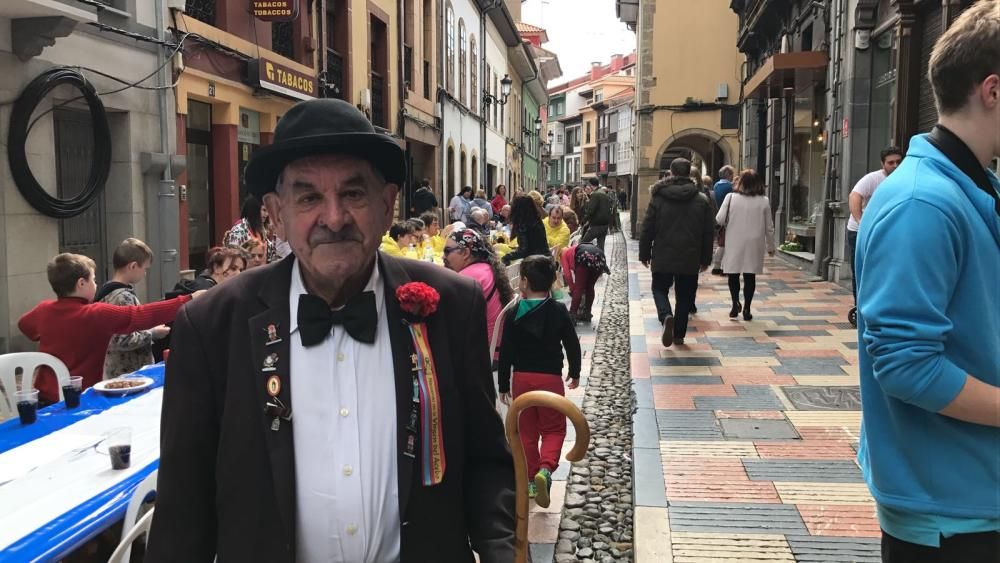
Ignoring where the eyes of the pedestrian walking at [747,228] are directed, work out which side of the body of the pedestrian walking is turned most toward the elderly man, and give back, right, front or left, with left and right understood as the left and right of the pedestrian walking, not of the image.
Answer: back

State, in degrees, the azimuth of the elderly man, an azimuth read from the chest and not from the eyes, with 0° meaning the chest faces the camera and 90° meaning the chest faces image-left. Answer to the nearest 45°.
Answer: approximately 0°

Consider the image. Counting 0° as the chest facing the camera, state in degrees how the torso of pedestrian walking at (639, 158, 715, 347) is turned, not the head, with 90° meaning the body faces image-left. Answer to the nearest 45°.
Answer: approximately 180°

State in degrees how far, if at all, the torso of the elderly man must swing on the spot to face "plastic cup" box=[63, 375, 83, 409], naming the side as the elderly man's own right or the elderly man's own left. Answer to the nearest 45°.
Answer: approximately 135° to the elderly man's own right

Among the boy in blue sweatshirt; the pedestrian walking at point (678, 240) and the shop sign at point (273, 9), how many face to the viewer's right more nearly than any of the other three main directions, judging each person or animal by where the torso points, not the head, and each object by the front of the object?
1

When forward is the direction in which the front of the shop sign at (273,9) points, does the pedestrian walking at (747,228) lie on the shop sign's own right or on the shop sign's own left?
on the shop sign's own left

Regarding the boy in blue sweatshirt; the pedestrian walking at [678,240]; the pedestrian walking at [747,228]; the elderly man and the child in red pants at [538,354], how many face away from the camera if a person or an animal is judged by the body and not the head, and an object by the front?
3

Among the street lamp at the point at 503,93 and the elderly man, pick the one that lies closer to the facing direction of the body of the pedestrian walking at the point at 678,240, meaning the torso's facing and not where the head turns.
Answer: the street lamp
